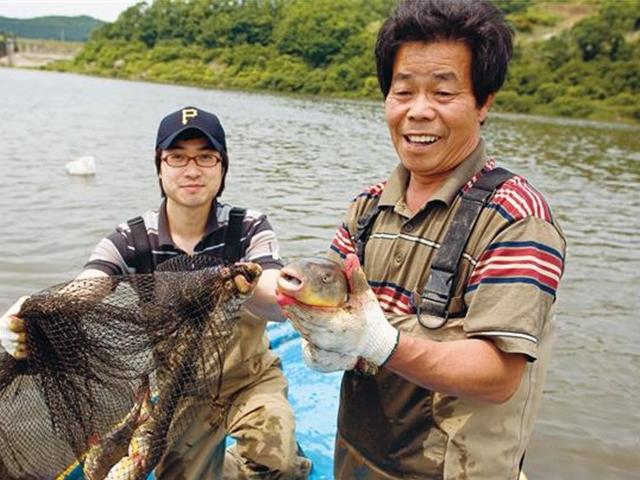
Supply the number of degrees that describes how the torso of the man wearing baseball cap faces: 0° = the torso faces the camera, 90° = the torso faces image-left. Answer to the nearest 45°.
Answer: approximately 0°

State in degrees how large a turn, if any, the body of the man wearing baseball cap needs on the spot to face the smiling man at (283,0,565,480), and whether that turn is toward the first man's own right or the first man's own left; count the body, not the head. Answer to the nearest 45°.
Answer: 0° — they already face them

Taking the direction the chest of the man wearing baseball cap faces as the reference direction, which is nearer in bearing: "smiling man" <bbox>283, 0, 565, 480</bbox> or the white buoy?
the smiling man

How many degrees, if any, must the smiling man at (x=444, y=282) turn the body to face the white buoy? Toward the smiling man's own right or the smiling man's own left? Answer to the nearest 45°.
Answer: approximately 90° to the smiling man's own right

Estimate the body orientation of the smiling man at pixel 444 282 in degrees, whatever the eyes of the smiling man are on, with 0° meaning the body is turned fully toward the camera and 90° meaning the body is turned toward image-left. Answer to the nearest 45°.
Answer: approximately 45°

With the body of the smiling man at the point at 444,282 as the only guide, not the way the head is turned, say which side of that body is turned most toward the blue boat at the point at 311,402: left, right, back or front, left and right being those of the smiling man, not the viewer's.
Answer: right

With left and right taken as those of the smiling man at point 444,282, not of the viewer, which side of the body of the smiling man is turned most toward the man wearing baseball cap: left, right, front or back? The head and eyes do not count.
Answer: right

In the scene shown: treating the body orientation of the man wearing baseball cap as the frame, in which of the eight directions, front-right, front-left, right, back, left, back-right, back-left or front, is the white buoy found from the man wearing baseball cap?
back
